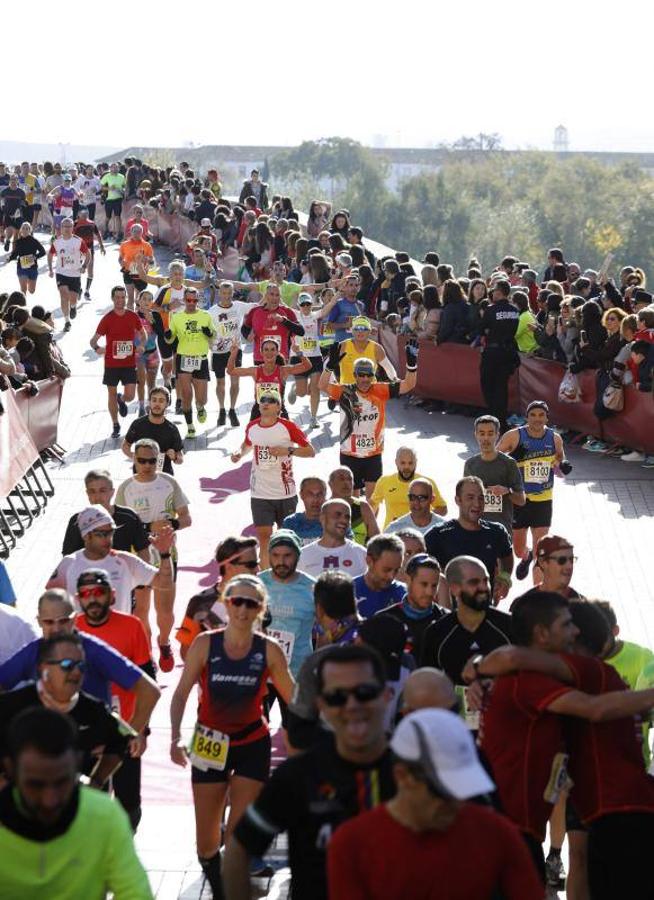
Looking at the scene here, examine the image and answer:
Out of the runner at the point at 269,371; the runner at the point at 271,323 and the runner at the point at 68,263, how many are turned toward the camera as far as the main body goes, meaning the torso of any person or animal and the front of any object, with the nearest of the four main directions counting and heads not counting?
3

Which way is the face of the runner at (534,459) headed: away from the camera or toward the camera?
toward the camera

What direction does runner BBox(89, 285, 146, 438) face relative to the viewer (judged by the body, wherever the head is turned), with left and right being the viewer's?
facing the viewer

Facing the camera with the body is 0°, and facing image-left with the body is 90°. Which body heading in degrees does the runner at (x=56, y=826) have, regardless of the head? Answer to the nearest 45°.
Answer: approximately 0°

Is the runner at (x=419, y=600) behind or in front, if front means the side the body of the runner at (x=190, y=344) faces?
in front

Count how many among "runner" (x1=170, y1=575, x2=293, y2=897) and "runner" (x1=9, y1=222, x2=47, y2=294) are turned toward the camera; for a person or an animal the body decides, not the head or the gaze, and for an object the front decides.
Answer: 2

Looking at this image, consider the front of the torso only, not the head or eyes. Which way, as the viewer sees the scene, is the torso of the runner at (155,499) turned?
toward the camera

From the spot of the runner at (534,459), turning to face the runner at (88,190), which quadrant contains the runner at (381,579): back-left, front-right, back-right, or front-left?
back-left

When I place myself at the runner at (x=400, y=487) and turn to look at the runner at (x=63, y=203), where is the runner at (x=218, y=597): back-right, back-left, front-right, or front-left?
back-left

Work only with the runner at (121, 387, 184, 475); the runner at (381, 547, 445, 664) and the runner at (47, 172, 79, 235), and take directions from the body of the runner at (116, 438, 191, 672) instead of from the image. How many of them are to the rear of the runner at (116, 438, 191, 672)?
2

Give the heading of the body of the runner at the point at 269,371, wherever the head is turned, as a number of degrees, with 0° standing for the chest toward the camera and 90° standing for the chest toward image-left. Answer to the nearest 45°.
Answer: approximately 0°

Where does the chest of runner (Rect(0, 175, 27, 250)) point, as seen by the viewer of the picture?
toward the camera

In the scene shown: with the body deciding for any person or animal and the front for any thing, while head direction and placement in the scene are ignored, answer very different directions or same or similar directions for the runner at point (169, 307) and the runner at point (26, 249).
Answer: same or similar directions

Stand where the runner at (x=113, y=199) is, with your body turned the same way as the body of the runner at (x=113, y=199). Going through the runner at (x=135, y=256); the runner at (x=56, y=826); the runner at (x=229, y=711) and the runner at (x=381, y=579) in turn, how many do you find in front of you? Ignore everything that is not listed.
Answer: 4

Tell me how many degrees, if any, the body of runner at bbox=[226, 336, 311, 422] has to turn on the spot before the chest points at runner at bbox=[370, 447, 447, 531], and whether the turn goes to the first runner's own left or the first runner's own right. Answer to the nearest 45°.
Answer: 0° — they already face them

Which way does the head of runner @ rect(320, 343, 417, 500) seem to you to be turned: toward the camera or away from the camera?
toward the camera

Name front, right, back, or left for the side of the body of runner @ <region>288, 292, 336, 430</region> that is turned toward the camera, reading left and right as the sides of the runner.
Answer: front
